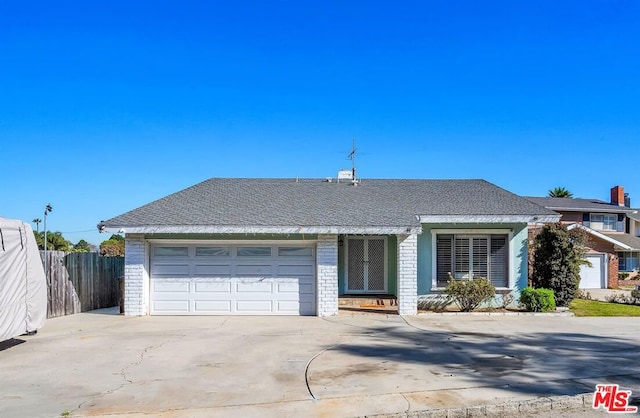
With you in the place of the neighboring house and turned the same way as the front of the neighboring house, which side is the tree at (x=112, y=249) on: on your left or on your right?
on your right

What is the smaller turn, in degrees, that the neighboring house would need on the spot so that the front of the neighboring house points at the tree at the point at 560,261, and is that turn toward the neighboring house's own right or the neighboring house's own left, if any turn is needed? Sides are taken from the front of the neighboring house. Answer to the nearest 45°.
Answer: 0° — it already faces it

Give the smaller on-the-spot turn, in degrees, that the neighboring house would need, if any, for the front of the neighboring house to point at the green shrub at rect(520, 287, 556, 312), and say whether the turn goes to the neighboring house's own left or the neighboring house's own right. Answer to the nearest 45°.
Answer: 0° — it already faces it

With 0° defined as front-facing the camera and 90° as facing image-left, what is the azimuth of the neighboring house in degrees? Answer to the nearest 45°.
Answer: approximately 0°

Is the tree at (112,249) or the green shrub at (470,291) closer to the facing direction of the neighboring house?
the green shrub

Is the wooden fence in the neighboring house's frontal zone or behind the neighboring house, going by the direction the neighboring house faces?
frontal zone
